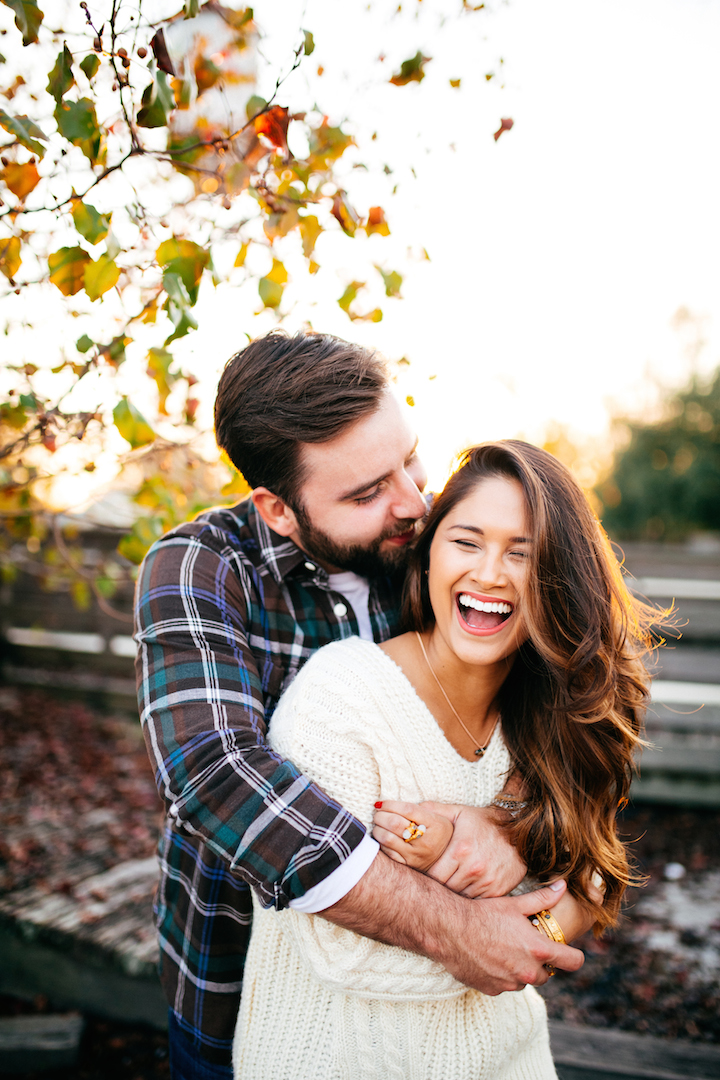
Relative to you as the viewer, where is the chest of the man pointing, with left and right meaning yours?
facing the viewer and to the right of the viewer

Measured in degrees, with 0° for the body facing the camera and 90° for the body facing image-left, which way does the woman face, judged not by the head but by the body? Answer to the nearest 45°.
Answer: approximately 315°
